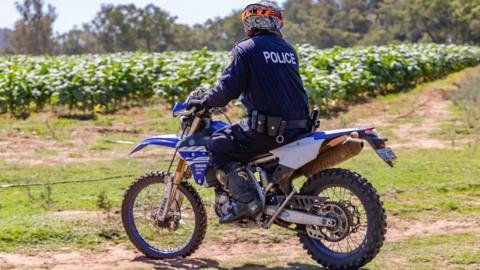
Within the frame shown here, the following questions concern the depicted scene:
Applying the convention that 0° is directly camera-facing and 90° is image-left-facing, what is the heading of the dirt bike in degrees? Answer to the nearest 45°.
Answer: approximately 135°

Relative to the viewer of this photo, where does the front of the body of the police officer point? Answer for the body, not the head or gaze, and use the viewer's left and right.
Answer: facing away from the viewer and to the left of the viewer
